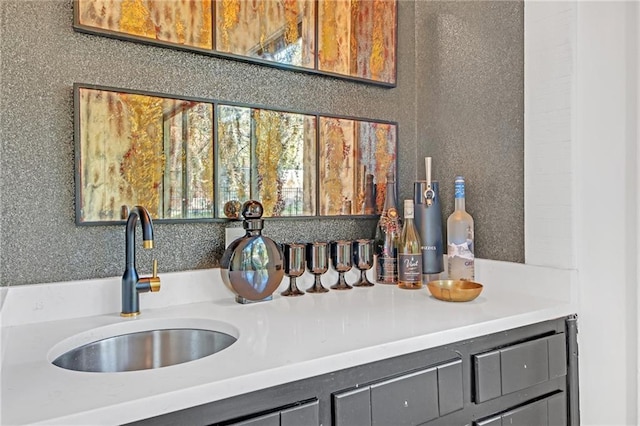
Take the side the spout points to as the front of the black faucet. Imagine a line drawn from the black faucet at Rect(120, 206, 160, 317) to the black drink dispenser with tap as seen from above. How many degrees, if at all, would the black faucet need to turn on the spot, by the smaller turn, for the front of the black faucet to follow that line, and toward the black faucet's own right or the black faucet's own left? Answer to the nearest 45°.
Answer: approximately 45° to the black faucet's own left

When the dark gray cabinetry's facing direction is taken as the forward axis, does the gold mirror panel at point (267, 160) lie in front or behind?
behind

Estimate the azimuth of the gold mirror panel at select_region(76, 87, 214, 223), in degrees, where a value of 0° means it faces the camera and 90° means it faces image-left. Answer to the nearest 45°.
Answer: approximately 315°

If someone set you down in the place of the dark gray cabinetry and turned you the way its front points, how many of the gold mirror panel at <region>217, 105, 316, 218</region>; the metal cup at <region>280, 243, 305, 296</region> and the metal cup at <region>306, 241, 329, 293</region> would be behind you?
3

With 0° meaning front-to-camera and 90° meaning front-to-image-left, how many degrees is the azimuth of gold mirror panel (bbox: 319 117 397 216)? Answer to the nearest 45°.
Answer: approximately 315°

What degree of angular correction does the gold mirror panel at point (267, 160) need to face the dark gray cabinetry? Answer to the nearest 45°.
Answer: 0° — it already faces it

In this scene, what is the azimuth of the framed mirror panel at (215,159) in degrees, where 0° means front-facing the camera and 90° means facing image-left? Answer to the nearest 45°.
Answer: approximately 315°
